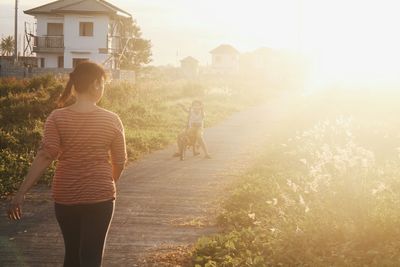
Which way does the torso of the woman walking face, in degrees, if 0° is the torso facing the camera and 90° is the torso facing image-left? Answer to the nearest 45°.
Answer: approximately 180°
